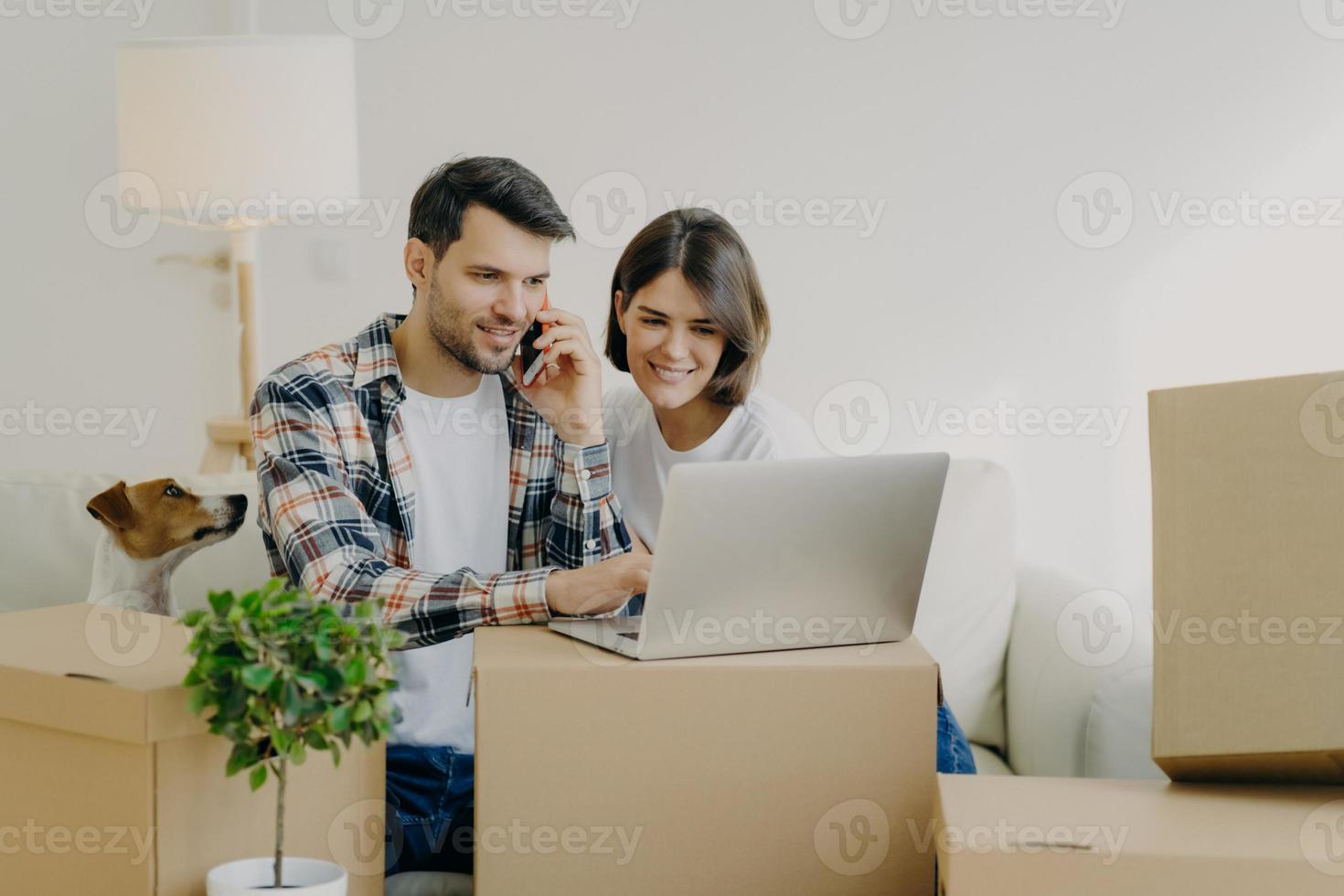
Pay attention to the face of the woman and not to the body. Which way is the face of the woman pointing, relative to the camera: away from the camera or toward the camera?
toward the camera

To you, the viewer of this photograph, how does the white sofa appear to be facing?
facing the viewer

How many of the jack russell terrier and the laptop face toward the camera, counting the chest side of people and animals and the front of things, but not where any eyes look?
0

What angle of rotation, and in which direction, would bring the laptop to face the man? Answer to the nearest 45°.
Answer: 0° — it already faces them

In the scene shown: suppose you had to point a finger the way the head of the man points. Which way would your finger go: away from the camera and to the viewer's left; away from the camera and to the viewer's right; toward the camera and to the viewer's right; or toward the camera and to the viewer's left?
toward the camera and to the viewer's right

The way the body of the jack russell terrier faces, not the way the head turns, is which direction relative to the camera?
to the viewer's right

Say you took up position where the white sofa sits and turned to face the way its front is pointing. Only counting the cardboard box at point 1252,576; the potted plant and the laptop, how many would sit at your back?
0

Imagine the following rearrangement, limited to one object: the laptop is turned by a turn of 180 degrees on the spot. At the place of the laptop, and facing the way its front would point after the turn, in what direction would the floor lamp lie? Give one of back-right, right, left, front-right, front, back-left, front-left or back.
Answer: back

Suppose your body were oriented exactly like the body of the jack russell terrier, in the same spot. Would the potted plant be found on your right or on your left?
on your right

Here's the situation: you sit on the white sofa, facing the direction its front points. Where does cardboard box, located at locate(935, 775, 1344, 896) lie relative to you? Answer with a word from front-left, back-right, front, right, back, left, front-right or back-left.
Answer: front

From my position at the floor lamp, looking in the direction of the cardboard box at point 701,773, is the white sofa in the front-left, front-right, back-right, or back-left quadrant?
front-left

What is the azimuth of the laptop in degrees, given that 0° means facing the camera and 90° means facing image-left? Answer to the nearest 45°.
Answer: approximately 135°

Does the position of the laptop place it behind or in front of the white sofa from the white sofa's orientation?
in front
